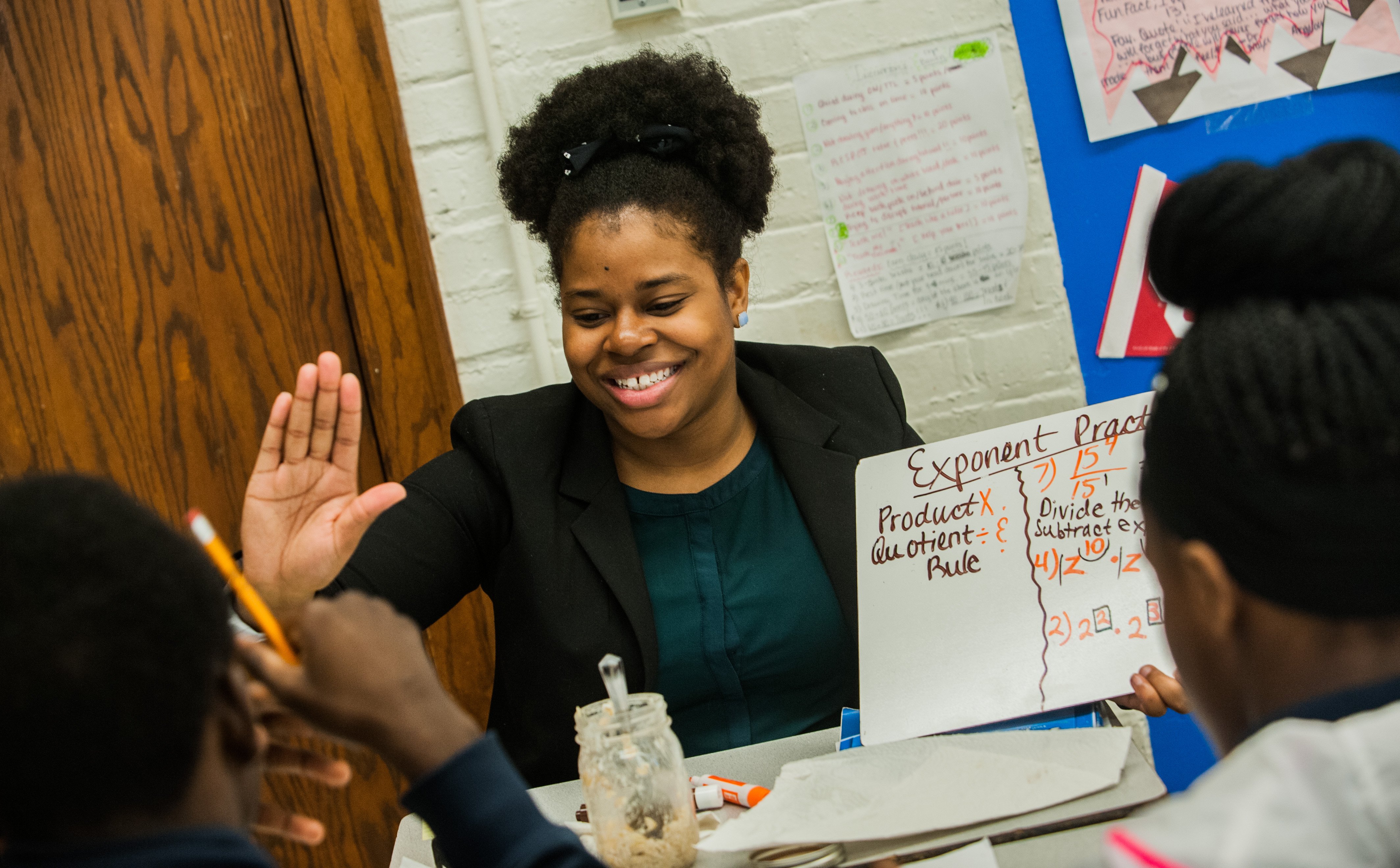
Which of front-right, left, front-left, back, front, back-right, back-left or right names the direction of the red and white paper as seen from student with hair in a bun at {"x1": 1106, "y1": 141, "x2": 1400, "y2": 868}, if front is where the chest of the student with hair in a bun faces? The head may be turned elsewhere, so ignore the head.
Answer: front-right

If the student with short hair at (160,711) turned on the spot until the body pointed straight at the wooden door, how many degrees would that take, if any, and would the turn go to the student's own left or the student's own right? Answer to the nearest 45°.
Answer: approximately 45° to the student's own left

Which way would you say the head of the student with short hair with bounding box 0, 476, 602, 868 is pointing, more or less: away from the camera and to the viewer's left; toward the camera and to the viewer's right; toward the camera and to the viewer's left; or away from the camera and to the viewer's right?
away from the camera and to the viewer's right

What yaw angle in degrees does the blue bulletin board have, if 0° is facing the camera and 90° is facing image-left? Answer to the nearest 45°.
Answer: approximately 0°

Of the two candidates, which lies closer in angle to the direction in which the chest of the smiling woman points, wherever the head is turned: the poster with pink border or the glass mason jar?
the glass mason jar

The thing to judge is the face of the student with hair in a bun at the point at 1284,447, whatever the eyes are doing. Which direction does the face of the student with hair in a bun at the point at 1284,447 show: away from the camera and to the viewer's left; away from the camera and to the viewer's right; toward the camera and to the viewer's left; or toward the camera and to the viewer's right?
away from the camera and to the viewer's left
